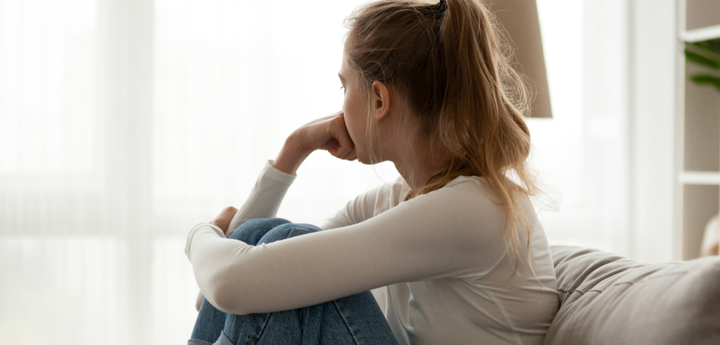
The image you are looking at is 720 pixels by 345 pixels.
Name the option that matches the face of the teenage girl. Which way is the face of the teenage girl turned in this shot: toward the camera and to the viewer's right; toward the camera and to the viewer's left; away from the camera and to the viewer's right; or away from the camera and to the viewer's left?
away from the camera and to the viewer's left

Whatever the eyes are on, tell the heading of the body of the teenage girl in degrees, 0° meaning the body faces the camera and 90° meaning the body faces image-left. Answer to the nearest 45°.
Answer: approximately 90°

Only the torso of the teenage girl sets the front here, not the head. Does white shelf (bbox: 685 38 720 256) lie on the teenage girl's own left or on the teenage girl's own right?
on the teenage girl's own right
